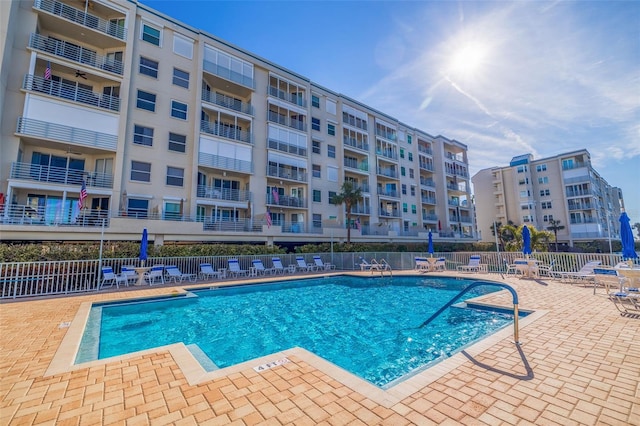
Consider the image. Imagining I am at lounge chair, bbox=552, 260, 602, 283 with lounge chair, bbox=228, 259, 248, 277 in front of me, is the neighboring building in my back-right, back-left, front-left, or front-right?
back-right

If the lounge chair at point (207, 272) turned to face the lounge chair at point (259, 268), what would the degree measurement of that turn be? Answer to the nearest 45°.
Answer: approximately 45° to its left

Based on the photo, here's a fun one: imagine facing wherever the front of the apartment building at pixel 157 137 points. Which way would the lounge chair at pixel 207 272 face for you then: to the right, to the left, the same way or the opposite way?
the same way

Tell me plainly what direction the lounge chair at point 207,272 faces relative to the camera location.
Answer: facing the viewer and to the right of the viewer

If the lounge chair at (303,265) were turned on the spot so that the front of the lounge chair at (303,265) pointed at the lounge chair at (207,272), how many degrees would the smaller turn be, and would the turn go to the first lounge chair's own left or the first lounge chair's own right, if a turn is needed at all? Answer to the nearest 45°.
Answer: approximately 90° to the first lounge chair's own right

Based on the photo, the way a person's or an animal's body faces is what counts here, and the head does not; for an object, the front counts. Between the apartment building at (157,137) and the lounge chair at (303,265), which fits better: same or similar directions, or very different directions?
same or similar directions

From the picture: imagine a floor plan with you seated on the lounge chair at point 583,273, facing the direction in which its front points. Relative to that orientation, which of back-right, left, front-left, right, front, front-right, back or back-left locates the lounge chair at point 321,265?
front

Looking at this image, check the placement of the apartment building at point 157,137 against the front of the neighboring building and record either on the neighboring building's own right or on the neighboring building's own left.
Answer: on the neighboring building's own right

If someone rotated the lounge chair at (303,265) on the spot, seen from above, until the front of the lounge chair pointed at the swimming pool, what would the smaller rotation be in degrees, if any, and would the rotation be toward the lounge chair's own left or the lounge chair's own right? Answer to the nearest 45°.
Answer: approximately 45° to the lounge chair's own right

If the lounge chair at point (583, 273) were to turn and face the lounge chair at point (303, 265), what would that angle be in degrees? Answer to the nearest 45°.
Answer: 0° — it already faces it

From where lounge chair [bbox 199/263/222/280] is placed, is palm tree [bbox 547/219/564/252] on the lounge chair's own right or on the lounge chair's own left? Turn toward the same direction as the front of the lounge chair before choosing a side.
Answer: on the lounge chair's own left

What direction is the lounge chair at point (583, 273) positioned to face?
to the viewer's left

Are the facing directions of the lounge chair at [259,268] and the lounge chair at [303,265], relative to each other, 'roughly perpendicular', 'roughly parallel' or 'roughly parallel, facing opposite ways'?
roughly parallel

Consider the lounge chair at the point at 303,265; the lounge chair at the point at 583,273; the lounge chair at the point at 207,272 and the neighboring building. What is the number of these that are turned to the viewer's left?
1

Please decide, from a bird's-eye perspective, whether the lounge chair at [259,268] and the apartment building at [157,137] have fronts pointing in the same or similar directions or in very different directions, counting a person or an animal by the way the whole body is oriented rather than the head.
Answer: same or similar directions

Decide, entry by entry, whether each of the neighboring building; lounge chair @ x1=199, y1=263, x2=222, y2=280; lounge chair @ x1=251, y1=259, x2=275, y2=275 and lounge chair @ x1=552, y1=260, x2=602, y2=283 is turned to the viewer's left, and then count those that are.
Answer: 1
